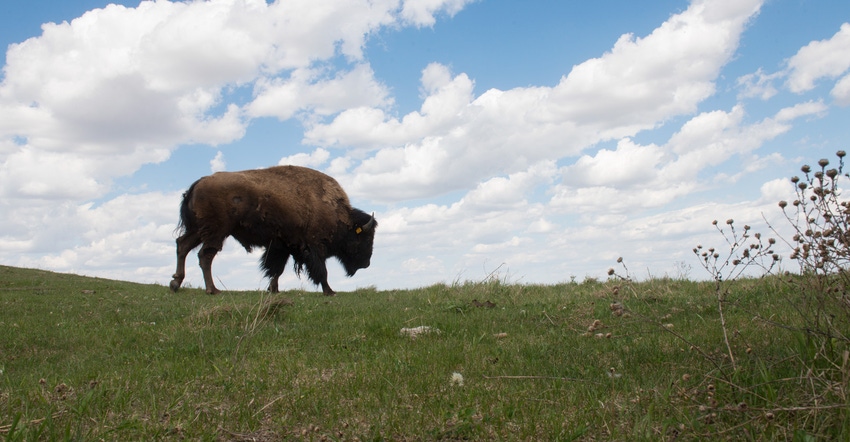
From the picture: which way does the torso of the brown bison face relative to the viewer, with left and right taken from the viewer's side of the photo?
facing to the right of the viewer
